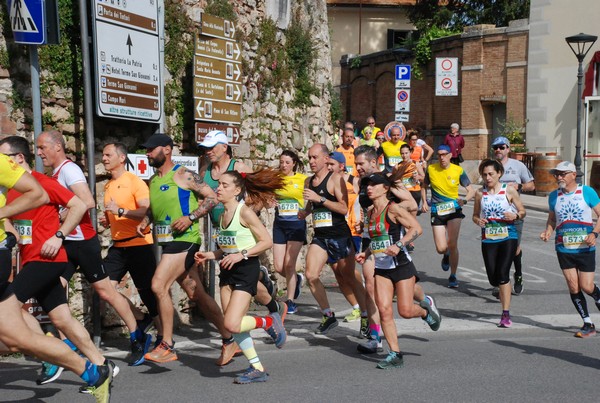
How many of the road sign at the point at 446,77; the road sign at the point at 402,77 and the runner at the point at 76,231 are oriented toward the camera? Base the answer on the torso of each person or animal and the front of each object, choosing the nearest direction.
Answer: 2

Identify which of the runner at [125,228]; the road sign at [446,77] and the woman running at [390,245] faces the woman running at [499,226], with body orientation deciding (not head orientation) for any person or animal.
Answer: the road sign

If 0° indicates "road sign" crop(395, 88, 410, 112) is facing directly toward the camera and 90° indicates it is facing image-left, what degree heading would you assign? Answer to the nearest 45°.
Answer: approximately 0°

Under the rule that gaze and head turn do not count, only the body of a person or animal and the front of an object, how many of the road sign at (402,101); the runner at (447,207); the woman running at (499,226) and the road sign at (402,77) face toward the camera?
4

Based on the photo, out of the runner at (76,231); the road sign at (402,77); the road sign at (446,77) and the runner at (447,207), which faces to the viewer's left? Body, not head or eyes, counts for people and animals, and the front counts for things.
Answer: the runner at (76,231)

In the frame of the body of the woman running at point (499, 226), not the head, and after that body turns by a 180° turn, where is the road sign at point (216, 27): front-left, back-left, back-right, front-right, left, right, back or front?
left

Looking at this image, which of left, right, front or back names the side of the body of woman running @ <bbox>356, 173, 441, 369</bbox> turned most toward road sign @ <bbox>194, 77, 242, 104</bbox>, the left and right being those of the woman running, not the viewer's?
right

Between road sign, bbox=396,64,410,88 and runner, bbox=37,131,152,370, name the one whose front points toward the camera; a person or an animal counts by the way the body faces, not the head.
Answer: the road sign

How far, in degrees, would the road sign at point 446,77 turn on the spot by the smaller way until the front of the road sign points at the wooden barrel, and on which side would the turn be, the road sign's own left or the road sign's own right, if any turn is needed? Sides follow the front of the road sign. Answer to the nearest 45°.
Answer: approximately 45° to the road sign's own left

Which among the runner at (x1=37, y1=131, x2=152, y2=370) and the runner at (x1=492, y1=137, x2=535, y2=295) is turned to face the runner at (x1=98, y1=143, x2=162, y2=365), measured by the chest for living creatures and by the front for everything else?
the runner at (x1=492, y1=137, x2=535, y2=295)

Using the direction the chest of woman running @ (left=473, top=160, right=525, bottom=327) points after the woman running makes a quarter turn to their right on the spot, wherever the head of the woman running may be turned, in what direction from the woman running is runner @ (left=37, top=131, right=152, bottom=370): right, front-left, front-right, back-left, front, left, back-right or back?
front-left

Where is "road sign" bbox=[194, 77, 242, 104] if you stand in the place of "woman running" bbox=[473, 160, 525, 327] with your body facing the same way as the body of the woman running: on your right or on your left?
on your right

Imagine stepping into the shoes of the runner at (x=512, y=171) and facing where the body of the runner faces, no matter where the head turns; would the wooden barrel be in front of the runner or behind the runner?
behind

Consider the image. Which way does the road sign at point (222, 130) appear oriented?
toward the camera

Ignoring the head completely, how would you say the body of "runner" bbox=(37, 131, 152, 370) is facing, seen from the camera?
to the viewer's left

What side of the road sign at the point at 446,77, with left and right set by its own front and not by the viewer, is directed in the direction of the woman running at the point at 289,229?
front

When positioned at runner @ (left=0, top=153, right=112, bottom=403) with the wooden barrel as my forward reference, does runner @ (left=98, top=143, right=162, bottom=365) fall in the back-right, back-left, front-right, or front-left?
front-left

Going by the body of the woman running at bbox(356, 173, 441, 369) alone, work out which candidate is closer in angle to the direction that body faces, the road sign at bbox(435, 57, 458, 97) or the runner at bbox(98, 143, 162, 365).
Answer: the runner

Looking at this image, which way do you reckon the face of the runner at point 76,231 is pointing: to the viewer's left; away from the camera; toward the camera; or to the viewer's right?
to the viewer's left

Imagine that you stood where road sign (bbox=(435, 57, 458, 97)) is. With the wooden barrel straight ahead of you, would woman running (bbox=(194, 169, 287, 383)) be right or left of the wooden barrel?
right

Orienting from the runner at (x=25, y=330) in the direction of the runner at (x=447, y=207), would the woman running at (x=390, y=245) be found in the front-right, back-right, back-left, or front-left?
front-right

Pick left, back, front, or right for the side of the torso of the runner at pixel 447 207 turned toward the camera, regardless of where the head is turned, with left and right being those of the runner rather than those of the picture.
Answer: front
